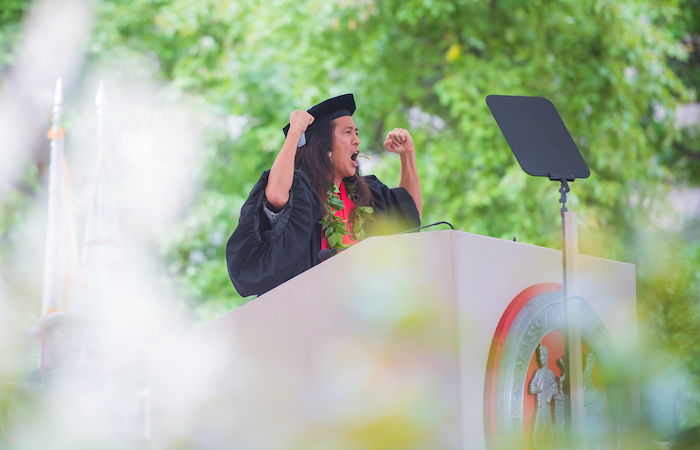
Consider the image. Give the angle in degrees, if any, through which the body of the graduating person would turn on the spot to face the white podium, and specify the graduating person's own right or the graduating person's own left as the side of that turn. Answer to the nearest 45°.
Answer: approximately 45° to the graduating person's own right

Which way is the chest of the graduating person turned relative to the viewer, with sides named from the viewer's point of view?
facing the viewer and to the right of the viewer
